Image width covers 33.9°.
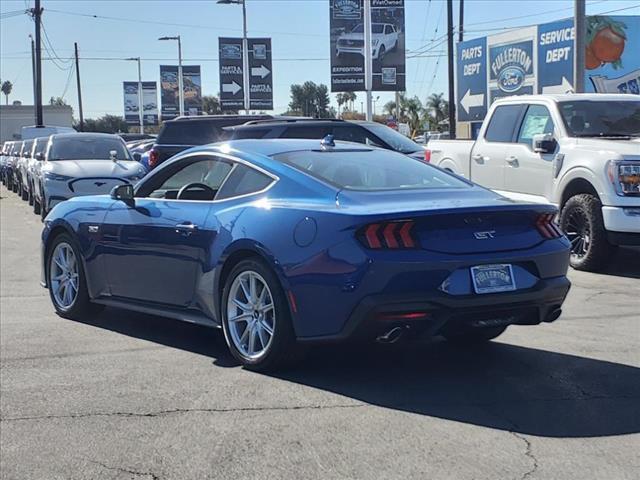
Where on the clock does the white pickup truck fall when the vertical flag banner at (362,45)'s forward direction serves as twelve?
The white pickup truck is roughly at 12 o'clock from the vertical flag banner.

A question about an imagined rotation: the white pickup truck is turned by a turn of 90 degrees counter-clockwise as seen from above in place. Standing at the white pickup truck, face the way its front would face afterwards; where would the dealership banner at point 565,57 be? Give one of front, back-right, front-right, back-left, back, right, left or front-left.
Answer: front-left

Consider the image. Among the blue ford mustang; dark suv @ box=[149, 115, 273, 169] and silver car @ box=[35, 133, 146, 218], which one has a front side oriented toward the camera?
the silver car

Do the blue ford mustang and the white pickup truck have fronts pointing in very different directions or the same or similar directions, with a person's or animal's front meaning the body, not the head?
very different directions

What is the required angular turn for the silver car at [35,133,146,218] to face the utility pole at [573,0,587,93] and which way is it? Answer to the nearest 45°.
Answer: approximately 90° to its left

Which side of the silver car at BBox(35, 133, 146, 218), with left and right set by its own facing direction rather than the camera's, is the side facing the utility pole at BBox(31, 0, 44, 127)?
back

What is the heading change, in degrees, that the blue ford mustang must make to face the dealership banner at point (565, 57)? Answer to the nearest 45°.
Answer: approximately 45° to its right

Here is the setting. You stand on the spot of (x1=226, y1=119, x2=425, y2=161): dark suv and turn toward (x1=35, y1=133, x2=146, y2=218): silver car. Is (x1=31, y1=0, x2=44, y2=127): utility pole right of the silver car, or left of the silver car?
right

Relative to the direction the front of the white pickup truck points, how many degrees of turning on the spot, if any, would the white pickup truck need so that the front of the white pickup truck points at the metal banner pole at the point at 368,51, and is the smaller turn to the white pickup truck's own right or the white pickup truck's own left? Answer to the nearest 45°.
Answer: approximately 135° to the white pickup truck's own left

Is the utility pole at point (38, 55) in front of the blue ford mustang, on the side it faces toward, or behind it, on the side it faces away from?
in front

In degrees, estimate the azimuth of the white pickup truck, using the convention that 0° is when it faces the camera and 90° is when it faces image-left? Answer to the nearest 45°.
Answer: approximately 315°

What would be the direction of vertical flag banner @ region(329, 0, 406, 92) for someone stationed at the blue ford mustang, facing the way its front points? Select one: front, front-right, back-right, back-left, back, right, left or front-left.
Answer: front-right

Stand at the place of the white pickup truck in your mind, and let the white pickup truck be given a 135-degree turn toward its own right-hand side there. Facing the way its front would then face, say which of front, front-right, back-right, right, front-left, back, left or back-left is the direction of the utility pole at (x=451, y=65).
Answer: right

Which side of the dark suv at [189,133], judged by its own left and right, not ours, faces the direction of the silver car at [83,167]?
back
